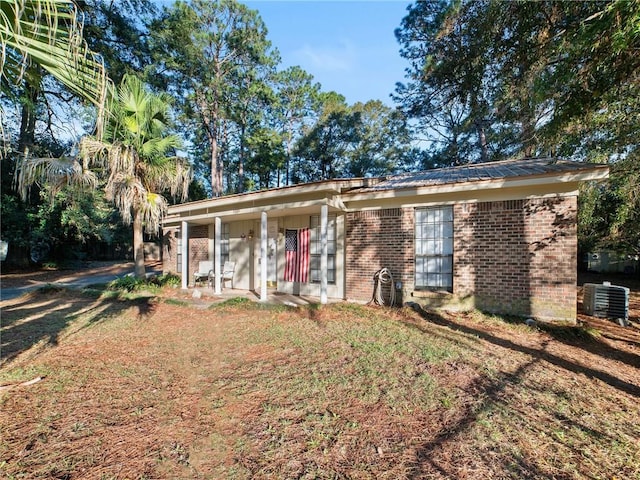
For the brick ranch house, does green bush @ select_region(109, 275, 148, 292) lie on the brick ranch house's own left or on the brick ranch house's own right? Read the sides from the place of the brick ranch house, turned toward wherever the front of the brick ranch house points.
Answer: on the brick ranch house's own right

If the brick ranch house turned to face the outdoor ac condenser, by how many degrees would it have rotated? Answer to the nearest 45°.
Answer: approximately 135° to its left

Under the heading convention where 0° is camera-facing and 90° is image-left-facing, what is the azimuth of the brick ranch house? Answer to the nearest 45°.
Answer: approximately 45°

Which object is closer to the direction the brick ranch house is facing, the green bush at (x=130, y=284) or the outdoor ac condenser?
the green bush

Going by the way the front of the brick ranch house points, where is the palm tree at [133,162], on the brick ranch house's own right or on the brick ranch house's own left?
on the brick ranch house's own right
